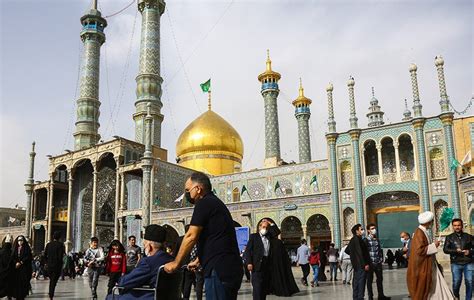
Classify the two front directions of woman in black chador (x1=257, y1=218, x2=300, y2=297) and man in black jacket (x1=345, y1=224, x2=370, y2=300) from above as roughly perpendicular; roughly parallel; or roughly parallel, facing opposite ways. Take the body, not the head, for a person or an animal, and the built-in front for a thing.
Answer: roughly parallel, facing opposite ways

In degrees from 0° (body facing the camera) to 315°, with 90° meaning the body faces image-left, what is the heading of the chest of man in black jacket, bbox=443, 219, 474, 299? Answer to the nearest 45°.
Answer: approximately 0°

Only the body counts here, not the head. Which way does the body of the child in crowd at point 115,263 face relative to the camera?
toward the camera

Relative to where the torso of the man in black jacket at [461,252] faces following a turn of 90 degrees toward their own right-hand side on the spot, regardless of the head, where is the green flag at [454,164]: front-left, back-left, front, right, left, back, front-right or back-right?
right

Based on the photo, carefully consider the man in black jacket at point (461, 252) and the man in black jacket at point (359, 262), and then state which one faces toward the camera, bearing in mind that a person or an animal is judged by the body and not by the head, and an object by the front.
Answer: the man in black jacket at point (461, 252)

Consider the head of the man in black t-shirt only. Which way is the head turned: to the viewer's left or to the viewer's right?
to the viewer's left

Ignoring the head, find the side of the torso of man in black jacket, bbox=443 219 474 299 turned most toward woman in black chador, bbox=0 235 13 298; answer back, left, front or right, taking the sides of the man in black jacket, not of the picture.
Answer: right

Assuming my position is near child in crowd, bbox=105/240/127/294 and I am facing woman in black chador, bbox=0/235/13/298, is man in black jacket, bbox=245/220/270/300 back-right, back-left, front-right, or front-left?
back-left

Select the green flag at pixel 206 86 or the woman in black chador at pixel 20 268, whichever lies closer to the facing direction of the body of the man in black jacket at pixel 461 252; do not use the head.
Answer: the woman in black chador
